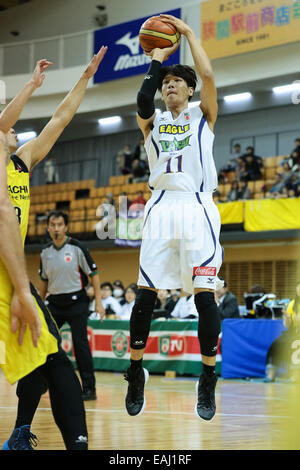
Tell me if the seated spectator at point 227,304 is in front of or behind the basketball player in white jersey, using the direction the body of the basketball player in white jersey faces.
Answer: behind

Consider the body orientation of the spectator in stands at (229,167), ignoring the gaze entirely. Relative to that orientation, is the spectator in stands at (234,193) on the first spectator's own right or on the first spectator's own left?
on the first spectator's own left

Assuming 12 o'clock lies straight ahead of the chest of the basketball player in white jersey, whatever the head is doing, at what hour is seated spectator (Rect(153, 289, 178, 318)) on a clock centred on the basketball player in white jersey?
The seated spectator is roughly at 6 o'clock from the basketball player in white jersey.

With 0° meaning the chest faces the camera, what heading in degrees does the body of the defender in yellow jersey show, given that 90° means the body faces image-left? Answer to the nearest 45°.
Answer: approximately 315°

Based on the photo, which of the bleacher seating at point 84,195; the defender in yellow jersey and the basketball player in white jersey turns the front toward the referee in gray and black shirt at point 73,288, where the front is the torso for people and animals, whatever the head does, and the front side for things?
the bleacher seating

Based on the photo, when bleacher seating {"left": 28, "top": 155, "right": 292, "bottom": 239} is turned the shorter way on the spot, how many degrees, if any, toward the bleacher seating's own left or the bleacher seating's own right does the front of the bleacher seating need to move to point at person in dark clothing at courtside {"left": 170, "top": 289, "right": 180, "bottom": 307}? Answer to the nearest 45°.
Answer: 0° — it already faces them

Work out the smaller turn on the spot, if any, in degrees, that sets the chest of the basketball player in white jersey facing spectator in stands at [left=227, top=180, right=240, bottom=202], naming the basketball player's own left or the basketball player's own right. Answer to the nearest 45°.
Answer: approximately 180°

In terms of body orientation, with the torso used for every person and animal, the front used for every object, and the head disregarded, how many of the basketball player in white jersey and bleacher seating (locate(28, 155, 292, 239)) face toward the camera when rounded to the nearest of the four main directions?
2

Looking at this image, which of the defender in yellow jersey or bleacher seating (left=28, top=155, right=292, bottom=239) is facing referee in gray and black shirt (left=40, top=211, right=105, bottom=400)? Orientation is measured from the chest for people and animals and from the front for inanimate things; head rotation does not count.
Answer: the bleacher seating

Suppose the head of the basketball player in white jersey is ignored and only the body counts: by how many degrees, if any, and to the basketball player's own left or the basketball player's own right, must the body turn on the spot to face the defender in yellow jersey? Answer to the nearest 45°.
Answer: approximately 45° to the basketball player's own right

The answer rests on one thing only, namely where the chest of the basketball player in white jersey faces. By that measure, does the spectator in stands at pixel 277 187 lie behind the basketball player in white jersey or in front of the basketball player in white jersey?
behind
